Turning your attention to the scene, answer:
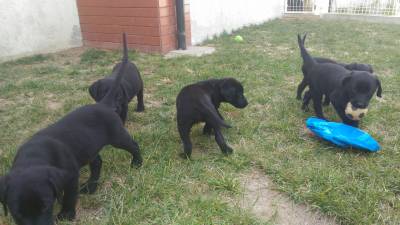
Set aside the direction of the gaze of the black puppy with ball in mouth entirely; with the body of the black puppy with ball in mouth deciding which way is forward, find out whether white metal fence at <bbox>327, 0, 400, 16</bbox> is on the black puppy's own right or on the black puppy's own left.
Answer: on the black puppy's own left

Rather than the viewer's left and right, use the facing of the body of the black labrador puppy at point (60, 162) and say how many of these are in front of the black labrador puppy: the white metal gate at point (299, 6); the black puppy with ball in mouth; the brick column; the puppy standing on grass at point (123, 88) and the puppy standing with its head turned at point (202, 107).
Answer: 0

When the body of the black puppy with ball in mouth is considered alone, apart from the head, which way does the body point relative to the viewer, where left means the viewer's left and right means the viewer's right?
facing the viewer and to the right of the viewer

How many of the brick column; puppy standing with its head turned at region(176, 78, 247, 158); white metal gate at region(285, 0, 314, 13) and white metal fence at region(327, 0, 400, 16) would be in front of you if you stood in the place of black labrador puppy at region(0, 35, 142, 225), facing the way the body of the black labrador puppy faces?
0

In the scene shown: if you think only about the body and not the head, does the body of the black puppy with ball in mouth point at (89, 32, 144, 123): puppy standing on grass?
no

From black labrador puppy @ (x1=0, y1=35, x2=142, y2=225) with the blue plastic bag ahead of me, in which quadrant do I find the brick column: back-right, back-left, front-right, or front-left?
front-left

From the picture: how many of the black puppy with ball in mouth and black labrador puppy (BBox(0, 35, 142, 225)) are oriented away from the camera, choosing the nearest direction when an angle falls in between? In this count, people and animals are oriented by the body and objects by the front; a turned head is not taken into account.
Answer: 0

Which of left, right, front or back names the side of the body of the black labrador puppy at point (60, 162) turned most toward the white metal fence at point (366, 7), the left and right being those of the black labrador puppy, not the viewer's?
back

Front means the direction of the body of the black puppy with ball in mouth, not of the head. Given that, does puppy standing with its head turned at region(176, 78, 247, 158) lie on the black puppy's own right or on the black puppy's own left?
on the black puppy's own right

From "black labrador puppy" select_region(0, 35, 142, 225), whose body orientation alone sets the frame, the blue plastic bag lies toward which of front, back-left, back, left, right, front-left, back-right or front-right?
back-left

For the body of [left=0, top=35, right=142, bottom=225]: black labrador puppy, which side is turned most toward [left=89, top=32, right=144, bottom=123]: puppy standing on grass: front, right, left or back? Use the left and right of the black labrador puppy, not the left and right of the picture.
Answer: back

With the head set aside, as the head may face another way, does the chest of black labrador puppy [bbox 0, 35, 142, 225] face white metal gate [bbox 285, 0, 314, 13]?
no

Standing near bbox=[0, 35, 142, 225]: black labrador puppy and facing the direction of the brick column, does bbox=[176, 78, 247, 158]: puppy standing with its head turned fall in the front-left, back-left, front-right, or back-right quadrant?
front-right

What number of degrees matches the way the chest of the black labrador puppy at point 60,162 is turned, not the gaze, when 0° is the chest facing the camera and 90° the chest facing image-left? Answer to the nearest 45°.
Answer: approximately 45°

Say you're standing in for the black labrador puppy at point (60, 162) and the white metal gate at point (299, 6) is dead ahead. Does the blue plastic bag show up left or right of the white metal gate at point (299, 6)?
right

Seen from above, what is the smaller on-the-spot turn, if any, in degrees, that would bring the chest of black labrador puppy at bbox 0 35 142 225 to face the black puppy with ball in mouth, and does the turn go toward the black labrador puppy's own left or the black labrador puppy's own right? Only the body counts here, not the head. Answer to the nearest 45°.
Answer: approximately 135° to the black labrador puppy's own left

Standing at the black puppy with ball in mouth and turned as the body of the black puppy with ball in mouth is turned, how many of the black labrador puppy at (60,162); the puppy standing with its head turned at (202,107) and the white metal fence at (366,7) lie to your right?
2
